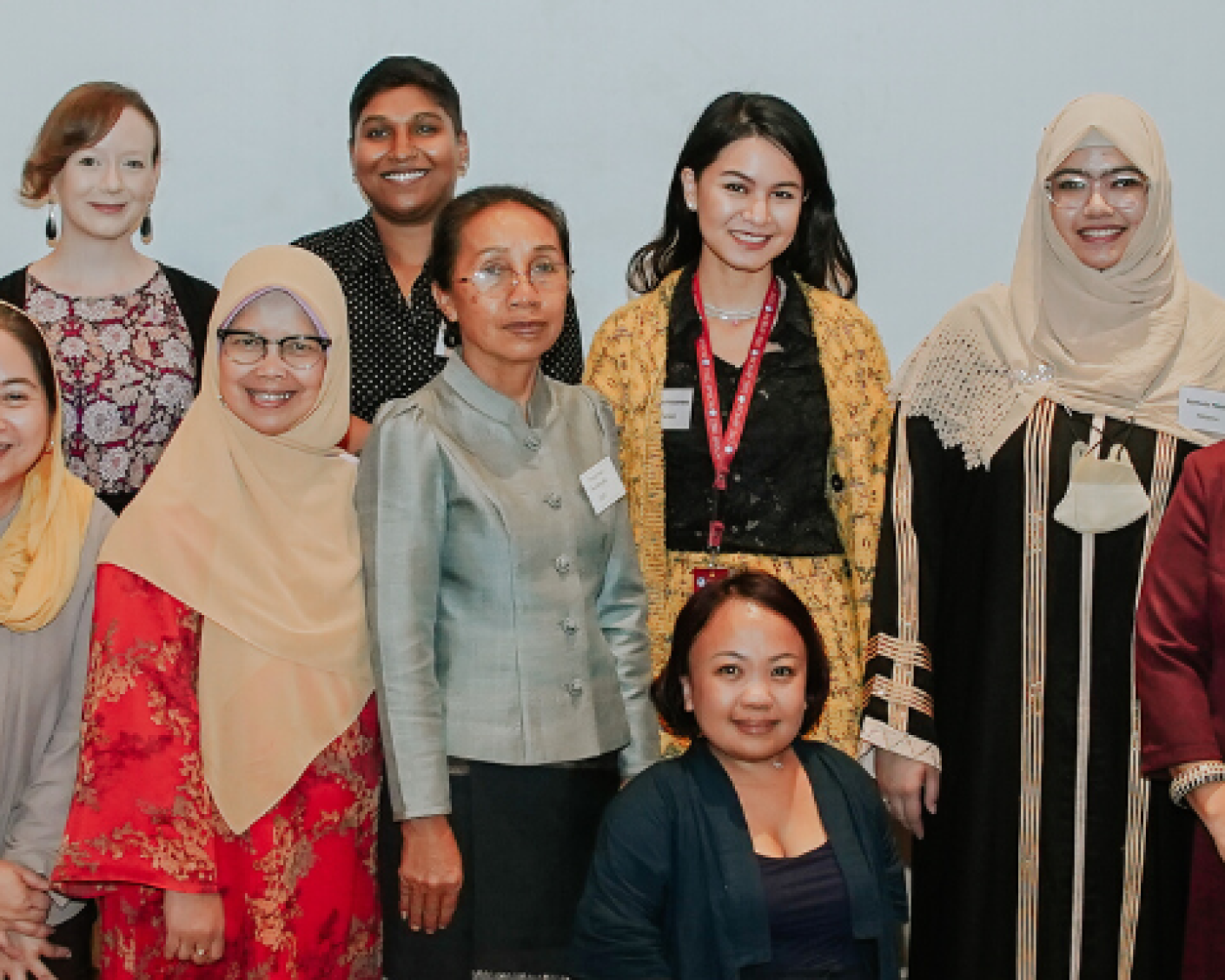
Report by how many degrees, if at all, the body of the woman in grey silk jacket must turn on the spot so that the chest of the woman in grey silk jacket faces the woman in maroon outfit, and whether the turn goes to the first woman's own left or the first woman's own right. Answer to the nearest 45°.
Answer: approximately 45° to the first woman's own left

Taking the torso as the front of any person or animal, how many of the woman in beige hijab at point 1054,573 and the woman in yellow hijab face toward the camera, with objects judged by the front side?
2

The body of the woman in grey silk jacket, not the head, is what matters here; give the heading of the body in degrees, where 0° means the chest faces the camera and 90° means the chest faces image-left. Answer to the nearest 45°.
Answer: approximately 315°

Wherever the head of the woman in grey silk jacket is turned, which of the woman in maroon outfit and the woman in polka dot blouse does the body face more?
the woman in maroon outfit

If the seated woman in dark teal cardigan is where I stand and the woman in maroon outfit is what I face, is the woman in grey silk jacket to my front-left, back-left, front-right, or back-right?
back-left

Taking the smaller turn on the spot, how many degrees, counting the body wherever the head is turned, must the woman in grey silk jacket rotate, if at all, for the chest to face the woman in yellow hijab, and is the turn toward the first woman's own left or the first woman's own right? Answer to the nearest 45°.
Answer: approximately 135° to the first woman's own right
